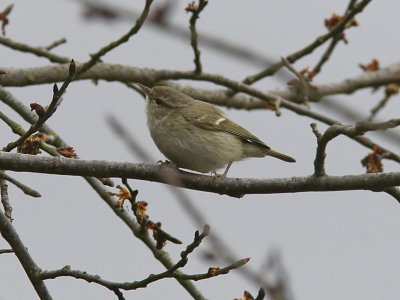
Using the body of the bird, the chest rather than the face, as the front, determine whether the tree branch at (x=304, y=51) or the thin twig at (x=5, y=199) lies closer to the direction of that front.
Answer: the thin twig

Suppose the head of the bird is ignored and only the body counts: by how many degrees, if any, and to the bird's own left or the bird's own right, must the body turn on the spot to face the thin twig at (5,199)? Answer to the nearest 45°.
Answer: approximately 45° to the bird's own left

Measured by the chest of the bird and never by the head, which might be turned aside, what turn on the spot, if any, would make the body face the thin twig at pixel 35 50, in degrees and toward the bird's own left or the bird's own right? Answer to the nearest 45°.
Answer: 0° — it already faces it

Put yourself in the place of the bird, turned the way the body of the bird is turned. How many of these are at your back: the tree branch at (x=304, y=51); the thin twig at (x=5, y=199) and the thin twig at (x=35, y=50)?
1

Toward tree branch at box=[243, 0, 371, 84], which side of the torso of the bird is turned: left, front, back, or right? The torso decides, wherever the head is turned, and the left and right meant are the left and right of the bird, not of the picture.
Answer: back

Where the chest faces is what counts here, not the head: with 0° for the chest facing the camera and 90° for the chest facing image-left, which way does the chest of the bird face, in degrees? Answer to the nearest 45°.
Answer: approximately 90°
